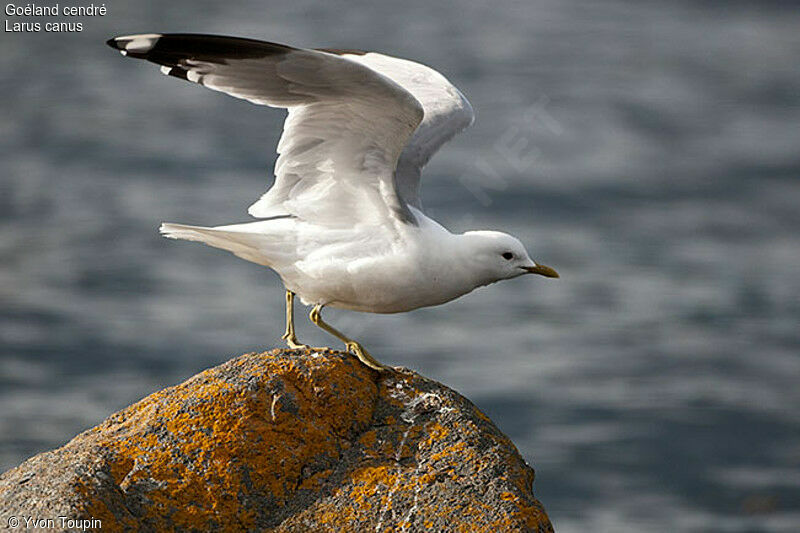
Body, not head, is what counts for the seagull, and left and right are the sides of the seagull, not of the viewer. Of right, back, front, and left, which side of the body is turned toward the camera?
right
